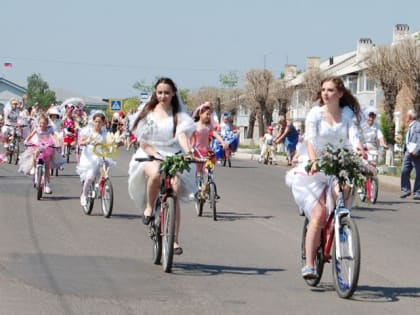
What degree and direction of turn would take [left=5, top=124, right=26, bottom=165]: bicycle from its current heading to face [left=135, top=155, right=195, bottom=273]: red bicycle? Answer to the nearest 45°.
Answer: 0° — it already faces it

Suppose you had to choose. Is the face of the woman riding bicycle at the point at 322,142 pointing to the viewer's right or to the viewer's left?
to the viewer's left

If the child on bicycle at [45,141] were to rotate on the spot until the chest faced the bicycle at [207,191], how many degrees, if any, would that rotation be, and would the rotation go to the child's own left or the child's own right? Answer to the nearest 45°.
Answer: approximately 45° to the child's own left

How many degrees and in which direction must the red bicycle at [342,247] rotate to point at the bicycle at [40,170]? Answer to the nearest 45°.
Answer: approximately 180°

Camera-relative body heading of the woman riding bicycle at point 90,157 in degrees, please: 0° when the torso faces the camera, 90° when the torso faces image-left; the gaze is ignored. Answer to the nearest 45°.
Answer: approximately 315°

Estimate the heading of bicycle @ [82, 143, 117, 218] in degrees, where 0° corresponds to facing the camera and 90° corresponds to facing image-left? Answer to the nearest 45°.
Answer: approximately 315°

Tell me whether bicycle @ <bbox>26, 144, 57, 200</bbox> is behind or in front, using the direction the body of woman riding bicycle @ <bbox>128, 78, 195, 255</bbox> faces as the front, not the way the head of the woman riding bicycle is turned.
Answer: behind

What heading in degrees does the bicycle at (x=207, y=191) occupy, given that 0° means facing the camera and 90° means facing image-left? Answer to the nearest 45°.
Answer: approximately 315°

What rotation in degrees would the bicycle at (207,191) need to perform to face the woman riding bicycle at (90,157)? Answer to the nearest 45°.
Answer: approximately 135° to its right
